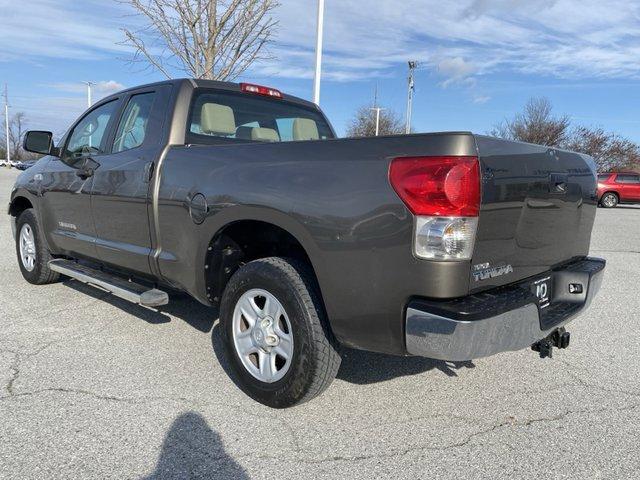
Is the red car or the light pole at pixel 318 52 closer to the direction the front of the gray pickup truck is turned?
the light pole

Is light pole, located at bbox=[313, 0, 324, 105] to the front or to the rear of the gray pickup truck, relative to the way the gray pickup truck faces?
to the front

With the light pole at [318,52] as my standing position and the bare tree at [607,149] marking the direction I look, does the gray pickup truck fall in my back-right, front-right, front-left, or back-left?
back-right

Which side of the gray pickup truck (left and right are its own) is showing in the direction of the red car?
right

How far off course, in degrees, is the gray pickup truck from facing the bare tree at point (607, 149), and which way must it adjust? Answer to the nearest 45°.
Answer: approximately 90° to its right

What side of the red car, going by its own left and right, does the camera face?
right

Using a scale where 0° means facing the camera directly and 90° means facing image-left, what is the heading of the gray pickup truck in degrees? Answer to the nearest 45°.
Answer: approximately 135°

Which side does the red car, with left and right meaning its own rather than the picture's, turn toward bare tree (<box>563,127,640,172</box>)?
left
